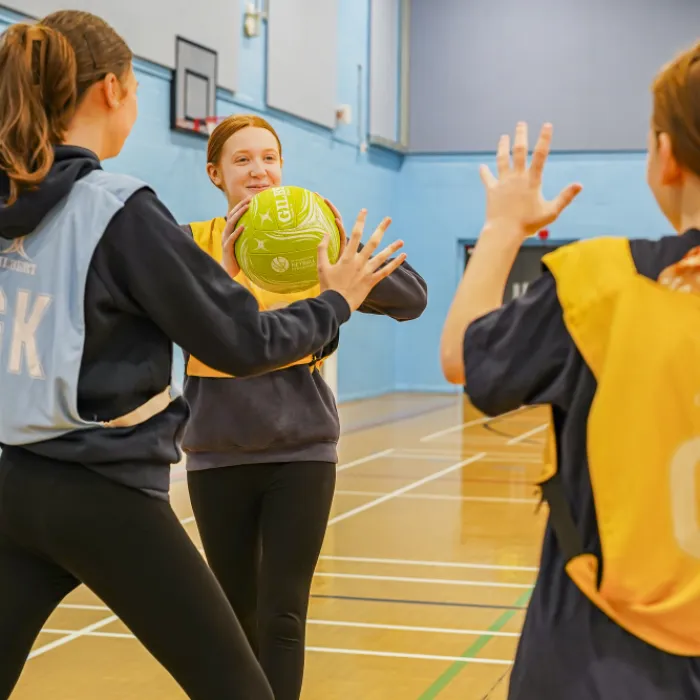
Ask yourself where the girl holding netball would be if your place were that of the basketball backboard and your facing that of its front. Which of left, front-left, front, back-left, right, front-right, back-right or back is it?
front-right

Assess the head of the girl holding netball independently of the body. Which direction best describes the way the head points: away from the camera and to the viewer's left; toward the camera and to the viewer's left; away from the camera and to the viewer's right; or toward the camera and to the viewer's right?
toward the camera and to the viewer's right

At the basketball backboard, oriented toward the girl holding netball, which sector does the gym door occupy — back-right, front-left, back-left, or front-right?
back-left

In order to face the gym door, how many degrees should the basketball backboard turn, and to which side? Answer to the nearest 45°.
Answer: approximately 90° to its left

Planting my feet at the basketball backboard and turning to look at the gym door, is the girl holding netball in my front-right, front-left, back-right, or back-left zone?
back-right
